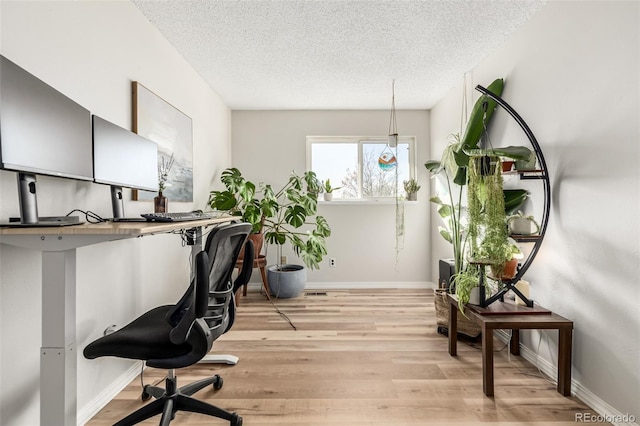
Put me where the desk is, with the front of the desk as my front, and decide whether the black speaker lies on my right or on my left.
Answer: on my left

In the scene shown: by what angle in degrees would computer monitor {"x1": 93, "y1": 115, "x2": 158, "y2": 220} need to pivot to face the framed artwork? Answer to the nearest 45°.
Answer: approximately 135° to its left

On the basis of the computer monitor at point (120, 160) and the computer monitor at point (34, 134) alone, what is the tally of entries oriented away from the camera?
0

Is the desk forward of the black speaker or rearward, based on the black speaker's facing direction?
forward

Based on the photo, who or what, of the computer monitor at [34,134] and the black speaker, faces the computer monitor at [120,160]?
the black speaker

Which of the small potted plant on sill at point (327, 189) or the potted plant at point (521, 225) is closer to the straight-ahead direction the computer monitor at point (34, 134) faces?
the potted plant

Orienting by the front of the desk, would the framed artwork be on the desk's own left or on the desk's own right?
on the desk's own left

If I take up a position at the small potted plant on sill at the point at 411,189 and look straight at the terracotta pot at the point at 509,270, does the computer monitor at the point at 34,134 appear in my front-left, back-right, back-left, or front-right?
front-right

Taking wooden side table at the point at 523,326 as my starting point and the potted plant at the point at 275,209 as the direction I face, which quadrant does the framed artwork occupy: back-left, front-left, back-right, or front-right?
front-left

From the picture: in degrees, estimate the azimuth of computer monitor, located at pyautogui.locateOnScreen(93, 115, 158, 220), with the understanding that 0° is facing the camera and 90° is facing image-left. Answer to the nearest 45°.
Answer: approximately 315°

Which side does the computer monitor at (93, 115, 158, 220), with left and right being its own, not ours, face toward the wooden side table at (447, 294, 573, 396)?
front

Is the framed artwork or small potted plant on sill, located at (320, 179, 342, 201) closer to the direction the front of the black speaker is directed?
the framed artwork

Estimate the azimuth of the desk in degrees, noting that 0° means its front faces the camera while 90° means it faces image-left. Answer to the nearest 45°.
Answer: approximately 315°

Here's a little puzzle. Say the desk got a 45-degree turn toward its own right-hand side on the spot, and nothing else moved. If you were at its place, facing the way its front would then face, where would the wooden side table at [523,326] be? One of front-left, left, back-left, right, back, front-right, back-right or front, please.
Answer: left

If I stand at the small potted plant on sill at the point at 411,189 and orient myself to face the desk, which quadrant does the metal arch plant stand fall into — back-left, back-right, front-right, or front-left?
front-left

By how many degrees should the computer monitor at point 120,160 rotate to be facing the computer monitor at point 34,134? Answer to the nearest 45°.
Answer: approximately 90° to its right

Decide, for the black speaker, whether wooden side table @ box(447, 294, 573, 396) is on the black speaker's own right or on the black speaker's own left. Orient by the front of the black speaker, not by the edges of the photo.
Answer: on the black speaker's own left

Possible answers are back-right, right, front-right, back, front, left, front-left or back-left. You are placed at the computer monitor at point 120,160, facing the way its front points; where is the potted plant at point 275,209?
left
